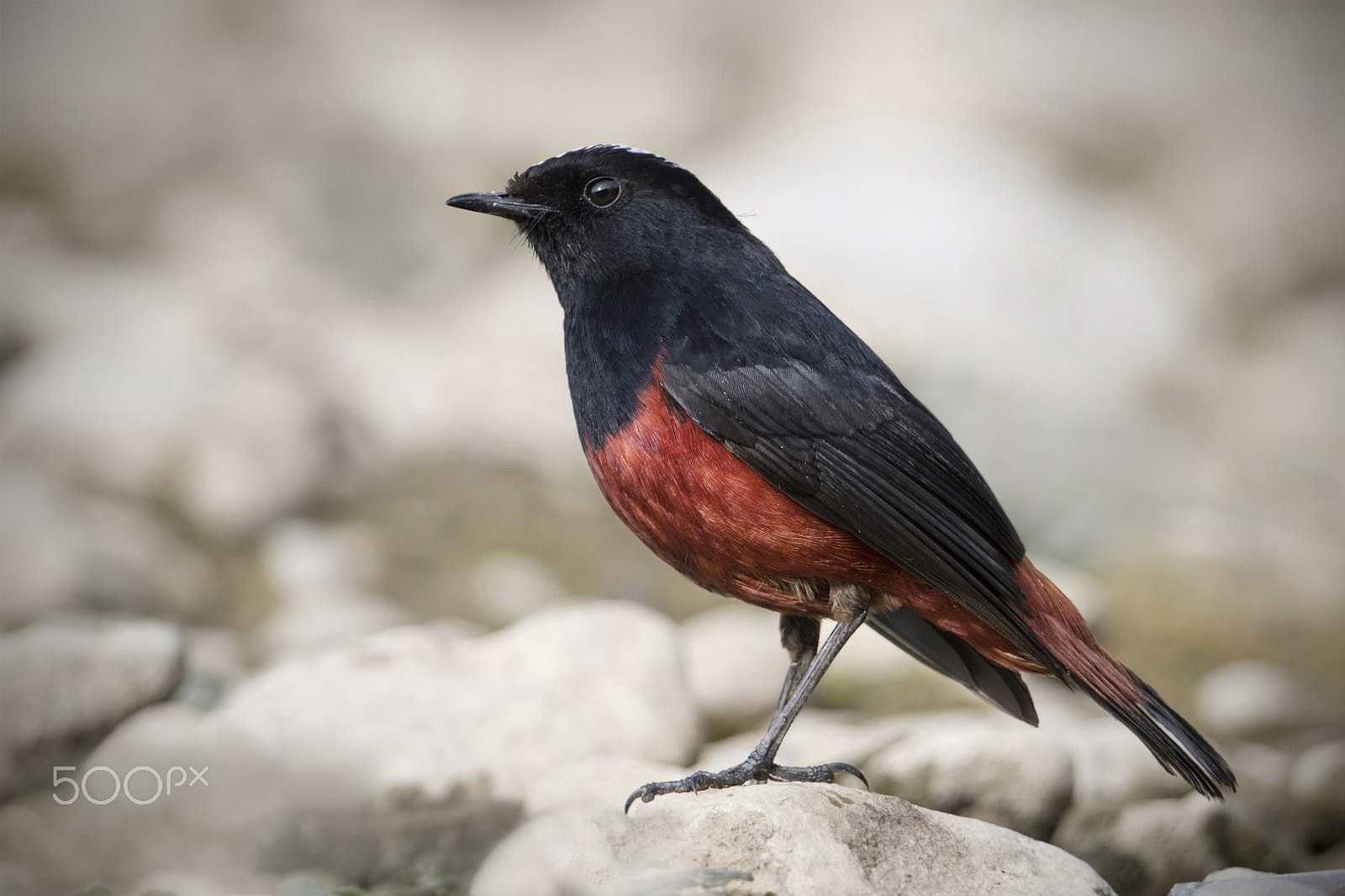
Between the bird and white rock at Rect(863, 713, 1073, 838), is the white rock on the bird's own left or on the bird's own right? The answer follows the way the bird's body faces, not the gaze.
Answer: on the bird's own right

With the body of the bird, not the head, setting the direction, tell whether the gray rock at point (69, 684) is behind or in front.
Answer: in front

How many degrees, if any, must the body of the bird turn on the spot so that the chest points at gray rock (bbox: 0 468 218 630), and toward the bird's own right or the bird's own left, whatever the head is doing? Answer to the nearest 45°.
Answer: approximately 45° to the bird's own right

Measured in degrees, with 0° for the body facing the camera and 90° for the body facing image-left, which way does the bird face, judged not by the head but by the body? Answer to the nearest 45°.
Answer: approximately 90°

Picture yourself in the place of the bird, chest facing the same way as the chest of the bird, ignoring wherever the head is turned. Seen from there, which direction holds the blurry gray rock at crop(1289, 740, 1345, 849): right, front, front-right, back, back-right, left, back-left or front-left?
back-right

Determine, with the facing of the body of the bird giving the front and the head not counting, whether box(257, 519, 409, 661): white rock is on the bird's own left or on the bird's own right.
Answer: on the bird's own right

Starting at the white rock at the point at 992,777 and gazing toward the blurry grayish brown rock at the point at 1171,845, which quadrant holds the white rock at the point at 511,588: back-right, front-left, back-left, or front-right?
back-left

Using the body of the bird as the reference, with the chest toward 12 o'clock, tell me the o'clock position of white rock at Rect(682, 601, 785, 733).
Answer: The white rock is roughly at 3 o'clock from the bird.

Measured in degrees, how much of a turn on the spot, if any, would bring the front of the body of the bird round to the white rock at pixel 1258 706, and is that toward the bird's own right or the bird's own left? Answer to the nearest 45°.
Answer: approximately 135° to the bird's own right
